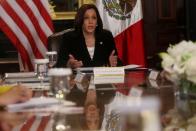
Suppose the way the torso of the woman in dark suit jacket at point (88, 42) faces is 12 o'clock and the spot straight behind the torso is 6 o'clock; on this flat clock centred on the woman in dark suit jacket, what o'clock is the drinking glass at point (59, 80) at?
The drinking glass is roughly at 12 o'clock from the woman in dark suit jacket.

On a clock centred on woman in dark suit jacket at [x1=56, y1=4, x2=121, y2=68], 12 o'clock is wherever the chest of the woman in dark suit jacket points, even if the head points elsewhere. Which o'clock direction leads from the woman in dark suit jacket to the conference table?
The conference table is roughly at 12 o'clock from the woman in dark suit jacket.

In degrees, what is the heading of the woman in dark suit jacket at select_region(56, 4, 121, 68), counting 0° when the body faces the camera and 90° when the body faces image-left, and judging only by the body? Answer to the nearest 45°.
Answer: approximately 0°

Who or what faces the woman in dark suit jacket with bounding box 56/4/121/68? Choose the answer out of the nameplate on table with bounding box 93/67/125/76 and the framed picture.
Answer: the framed picture

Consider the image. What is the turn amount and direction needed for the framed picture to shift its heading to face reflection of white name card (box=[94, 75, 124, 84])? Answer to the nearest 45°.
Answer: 0° — it already faces it

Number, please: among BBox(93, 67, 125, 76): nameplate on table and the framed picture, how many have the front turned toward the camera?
2

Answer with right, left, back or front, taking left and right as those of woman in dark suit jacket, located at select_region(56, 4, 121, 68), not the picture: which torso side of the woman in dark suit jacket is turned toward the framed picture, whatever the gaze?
back

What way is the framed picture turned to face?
toward the camera

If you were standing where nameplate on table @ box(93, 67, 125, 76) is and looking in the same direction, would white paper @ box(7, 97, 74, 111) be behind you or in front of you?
in front

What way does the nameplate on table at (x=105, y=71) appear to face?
toward the camera

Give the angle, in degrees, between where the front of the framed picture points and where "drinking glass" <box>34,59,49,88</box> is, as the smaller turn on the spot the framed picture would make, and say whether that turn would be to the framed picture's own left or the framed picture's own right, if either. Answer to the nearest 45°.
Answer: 0° — it already faces it

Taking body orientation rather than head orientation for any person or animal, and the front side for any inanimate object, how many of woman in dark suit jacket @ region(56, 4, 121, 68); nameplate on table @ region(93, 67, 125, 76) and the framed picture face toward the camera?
3

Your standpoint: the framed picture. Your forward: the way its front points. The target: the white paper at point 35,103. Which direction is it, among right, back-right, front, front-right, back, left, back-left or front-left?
front
